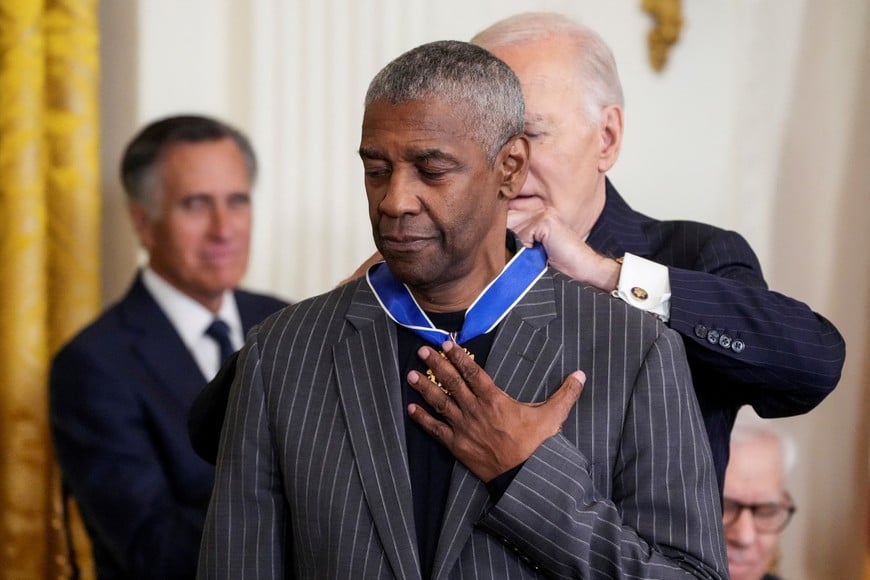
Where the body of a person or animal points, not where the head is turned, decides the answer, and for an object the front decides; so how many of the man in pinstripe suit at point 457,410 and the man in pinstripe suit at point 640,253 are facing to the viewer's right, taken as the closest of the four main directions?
0

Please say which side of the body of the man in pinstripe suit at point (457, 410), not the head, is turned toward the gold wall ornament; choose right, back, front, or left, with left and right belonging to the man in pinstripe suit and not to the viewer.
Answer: back

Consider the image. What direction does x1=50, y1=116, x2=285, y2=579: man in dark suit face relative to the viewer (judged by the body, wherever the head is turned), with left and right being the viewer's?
facing the viewer and to the right of the viewer

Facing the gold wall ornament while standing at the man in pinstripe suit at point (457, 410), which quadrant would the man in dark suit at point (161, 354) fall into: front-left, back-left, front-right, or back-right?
front-left

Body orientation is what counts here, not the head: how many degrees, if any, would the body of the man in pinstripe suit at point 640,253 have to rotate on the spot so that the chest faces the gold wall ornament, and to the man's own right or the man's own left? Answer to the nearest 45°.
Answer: approximately 135° to the man's own right

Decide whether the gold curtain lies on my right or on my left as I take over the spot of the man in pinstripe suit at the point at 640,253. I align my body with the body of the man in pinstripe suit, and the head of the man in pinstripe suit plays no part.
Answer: on my right

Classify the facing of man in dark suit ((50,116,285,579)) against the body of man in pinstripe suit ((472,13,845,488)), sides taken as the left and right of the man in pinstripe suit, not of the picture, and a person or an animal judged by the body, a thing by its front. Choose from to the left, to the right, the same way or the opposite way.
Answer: to the left

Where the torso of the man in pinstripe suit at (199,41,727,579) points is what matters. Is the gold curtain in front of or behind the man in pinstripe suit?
behind

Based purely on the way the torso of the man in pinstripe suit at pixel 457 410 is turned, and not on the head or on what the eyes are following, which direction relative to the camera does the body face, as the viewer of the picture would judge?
toward the camera

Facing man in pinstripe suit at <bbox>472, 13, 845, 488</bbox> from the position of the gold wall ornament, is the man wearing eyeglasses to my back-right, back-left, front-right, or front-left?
front-left

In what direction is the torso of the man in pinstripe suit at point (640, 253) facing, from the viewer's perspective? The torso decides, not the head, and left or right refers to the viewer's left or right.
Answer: facing the viewer and to the left of the viewer

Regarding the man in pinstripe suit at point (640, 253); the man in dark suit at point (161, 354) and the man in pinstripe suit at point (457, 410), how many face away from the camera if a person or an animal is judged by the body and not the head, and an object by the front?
0

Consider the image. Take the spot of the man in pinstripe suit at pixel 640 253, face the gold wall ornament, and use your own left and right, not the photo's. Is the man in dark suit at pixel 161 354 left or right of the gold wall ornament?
left

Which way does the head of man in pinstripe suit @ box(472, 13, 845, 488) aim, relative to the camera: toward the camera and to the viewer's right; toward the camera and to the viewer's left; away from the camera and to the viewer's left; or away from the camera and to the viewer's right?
toward the camera and to the viewer's left
